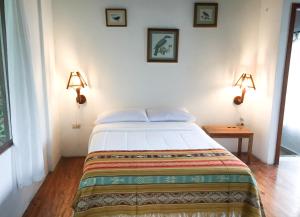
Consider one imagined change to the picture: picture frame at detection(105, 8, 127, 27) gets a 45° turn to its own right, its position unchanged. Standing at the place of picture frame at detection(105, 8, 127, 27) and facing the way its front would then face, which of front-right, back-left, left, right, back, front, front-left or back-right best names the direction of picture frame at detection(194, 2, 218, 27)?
back-left

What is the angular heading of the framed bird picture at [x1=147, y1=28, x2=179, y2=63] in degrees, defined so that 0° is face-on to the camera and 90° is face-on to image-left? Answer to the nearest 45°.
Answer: approximately 0°

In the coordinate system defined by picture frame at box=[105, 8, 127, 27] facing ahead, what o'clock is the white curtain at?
The white curtain is roughly at 1 o'clock from the picture frame.

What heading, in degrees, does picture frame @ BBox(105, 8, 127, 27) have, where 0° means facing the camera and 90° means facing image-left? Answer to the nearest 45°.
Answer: approximately 0°

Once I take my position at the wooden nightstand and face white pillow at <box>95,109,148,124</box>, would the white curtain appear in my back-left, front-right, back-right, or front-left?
front-left

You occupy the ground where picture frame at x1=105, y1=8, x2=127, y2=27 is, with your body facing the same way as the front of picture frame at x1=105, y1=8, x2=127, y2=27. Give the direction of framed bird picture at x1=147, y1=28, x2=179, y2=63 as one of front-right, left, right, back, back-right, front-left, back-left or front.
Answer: left

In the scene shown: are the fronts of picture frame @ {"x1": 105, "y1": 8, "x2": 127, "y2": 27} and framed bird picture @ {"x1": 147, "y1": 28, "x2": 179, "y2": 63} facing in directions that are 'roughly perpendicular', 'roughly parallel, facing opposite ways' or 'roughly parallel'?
roughly parallel

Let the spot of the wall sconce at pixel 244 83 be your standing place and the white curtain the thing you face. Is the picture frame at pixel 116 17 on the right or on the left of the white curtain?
right

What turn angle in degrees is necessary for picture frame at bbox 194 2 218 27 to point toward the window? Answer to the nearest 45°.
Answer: approximately 45° to its right

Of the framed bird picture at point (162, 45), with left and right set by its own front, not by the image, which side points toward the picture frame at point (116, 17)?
right

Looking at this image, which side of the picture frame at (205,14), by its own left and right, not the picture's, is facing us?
front

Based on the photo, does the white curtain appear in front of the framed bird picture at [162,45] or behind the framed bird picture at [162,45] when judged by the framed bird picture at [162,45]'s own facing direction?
in front

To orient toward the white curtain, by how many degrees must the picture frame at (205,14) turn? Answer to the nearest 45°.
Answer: approximately 45° to its right

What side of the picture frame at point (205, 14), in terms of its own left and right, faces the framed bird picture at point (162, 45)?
right
